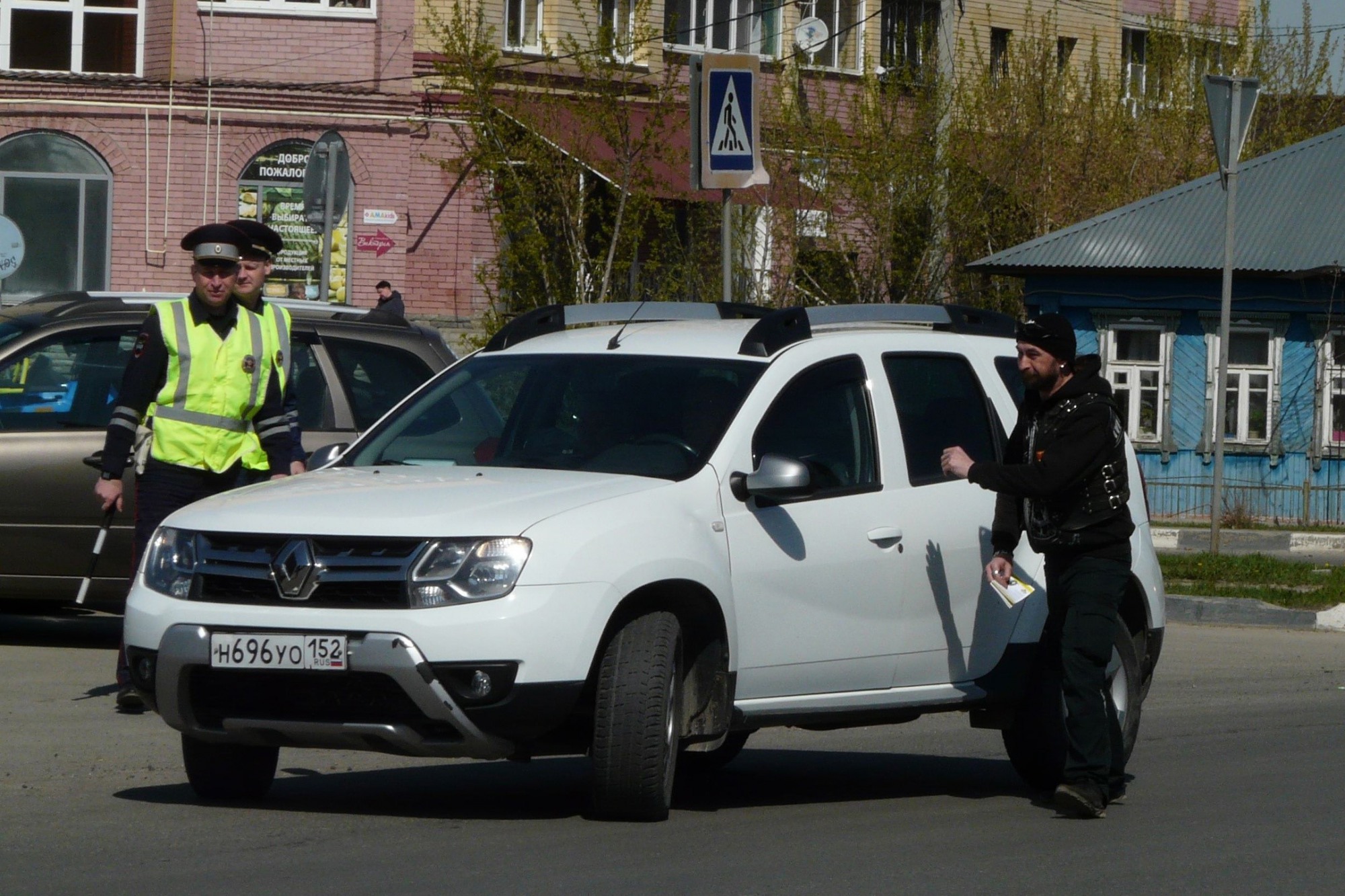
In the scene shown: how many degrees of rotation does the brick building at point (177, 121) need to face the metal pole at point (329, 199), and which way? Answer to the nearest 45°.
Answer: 0° — it already faces it

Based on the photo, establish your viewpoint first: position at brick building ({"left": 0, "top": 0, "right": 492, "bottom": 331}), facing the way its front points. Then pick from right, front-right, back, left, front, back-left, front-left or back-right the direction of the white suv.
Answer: front

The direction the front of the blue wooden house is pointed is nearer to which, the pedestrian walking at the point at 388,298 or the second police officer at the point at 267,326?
the second police officer

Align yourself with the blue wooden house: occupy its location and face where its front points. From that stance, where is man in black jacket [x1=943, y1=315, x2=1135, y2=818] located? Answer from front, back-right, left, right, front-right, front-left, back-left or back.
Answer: front

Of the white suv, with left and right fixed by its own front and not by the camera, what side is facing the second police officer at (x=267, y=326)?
right

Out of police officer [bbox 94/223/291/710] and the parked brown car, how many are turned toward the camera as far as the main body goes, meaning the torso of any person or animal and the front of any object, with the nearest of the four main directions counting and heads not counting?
1

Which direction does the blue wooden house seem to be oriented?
toward the camera

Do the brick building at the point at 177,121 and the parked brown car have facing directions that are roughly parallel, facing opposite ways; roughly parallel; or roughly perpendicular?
roughly perpendicular

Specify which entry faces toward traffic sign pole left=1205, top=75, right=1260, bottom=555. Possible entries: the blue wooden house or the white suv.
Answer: the blue wooden house

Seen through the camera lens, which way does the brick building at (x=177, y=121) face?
facing the viewer

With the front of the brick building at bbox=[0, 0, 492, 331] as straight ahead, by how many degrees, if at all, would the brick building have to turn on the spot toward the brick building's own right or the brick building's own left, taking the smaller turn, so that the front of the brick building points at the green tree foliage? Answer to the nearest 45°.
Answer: approximately 90° to the brick building's own left

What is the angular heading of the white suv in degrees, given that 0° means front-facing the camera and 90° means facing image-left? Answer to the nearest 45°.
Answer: approximately 45°

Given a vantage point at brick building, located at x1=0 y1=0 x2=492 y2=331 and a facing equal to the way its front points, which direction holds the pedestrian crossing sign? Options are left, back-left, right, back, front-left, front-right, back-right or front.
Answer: front

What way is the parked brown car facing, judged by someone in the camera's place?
facing to the left of the viewer

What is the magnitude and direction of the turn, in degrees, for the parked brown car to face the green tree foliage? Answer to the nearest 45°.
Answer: approximately 90° to its right

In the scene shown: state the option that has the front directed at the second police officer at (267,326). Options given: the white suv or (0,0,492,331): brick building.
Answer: the brick building

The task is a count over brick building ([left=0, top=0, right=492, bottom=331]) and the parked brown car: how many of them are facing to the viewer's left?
1
